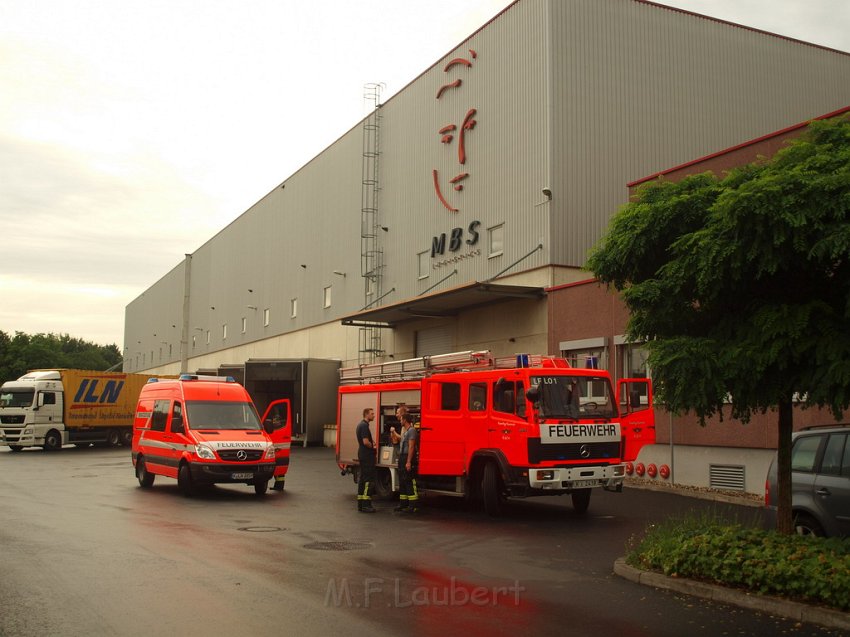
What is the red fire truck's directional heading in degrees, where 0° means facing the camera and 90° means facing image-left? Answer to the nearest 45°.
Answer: approximately 315°

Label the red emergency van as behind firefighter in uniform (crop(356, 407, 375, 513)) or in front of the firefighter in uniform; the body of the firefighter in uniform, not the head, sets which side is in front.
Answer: behind

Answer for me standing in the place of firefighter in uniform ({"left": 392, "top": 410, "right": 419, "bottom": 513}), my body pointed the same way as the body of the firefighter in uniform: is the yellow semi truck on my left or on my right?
on my right

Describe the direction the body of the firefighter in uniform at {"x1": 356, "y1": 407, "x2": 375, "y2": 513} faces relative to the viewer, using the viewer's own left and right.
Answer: facing to the right of the viewer

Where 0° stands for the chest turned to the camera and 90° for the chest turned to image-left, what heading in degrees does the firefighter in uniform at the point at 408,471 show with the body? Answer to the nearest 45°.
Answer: approximately 90°

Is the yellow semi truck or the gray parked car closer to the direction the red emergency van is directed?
the gray parked car

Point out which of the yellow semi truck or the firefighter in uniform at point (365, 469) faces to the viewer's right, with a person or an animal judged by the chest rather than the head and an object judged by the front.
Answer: the firefighter in uniform

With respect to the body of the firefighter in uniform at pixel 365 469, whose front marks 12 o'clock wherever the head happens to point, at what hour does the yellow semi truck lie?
The yellow semi truck is roughly at 8 o'clock from the firefighter in uniform.

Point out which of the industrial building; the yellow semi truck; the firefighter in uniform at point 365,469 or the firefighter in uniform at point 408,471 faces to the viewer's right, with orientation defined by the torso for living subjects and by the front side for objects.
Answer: the firefighter in uniform at point 365,469
